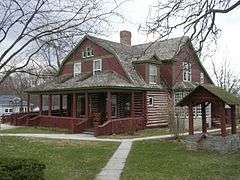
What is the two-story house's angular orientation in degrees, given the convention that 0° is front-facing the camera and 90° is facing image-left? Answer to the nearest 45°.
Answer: approximately 45°

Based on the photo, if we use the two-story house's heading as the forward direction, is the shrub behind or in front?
in front
